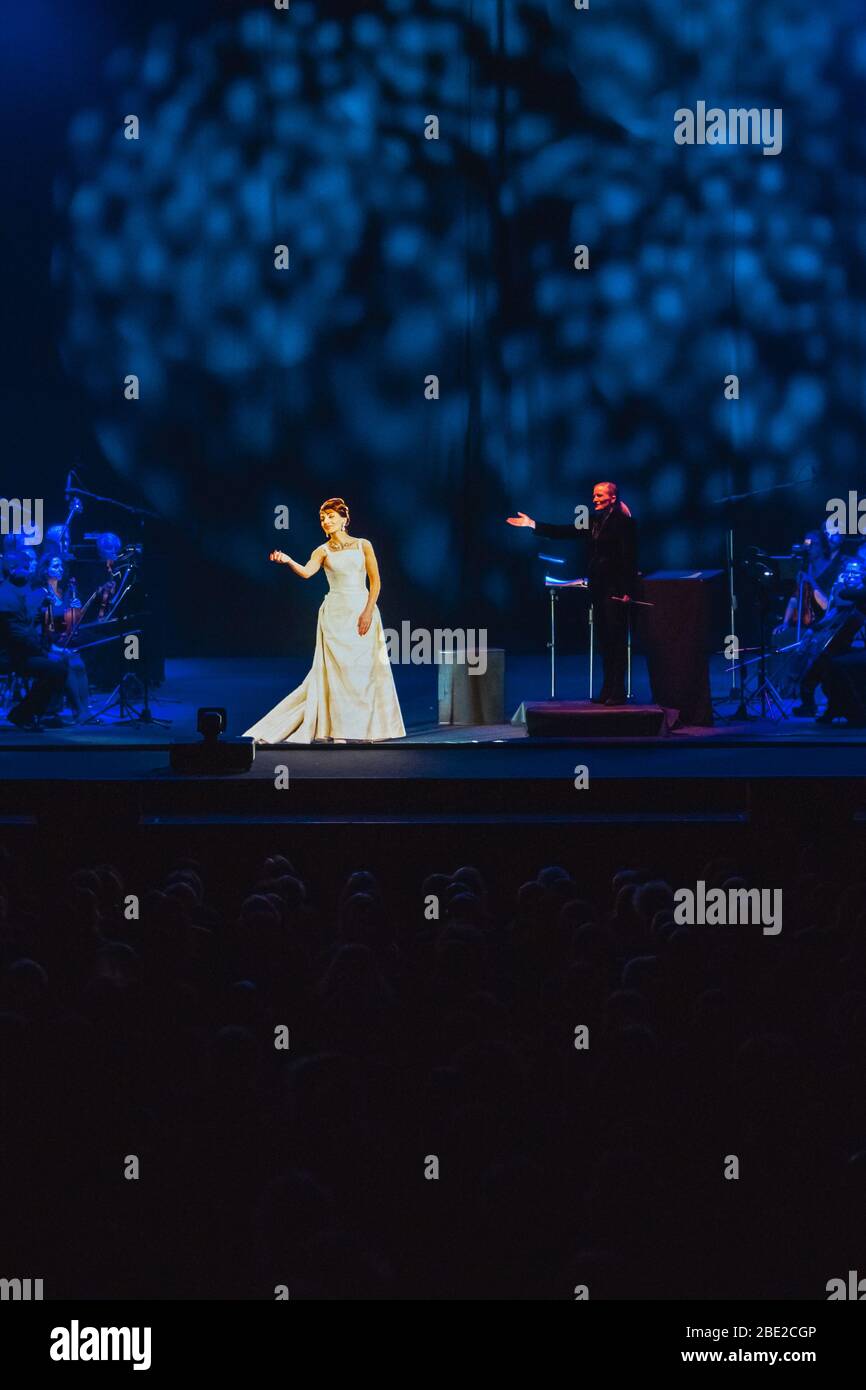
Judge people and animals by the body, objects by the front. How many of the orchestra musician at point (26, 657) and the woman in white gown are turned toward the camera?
1

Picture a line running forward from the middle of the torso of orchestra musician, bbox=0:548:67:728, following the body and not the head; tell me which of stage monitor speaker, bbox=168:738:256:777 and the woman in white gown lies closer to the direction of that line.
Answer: the woman in white gown

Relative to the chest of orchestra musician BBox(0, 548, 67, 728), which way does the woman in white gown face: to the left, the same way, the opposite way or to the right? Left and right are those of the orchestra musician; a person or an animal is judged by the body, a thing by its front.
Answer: to the right

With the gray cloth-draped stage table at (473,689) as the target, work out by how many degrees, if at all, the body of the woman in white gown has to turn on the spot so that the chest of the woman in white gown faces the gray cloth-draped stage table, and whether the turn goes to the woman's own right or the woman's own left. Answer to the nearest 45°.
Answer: approximately 135° to the woman's own left

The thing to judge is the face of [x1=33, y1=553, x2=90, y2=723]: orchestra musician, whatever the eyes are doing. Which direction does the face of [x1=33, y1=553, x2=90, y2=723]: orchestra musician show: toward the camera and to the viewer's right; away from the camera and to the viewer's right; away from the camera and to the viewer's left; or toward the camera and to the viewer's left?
toward the camera and to the viewer's right

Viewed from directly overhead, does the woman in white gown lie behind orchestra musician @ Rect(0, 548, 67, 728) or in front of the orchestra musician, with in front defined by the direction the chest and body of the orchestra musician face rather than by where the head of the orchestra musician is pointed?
in front

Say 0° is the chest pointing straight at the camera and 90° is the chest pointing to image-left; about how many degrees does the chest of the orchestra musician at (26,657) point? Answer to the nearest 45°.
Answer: approximately 270°

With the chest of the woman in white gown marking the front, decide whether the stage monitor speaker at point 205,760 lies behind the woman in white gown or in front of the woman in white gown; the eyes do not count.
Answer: in front

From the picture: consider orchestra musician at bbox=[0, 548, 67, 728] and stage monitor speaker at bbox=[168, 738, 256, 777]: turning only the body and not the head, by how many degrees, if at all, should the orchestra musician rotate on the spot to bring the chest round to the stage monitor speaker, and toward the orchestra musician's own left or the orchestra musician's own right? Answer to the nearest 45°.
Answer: approximately 90° to the orchestra musician's own right

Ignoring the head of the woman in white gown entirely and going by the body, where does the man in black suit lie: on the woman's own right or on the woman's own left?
on the woman's own left

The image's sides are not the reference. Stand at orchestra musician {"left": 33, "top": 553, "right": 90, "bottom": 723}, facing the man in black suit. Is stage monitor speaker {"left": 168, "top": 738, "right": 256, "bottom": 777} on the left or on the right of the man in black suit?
right
